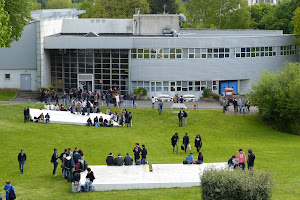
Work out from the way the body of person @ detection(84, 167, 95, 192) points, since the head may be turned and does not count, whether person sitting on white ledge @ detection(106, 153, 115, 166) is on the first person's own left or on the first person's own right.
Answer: on the first person's own right

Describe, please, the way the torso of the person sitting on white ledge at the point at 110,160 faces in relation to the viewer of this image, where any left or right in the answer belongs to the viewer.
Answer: facing away from the viewer
